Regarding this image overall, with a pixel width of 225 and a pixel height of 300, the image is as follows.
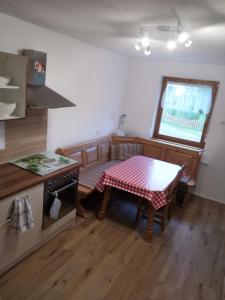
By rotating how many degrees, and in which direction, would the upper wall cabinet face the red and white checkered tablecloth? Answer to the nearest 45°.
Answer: approximately 45° to its left

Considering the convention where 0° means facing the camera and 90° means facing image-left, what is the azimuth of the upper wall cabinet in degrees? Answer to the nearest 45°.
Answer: approximately 315°

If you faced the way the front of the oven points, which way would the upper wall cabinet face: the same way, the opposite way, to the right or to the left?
the same way

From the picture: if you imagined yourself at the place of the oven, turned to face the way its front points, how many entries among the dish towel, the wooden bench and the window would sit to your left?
2

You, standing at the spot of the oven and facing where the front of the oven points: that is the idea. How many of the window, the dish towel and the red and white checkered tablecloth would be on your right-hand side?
1

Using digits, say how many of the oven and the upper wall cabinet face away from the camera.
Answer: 0

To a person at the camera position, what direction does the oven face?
facing the viewer and to the right of the viewer

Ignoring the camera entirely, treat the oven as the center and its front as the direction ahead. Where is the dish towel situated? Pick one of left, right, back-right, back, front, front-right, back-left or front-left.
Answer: right

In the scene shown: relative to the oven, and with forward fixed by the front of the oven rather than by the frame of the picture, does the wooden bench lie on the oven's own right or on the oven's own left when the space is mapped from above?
on the oven's own left

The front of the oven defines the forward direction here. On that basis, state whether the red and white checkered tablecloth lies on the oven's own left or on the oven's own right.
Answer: on the oven's own left
